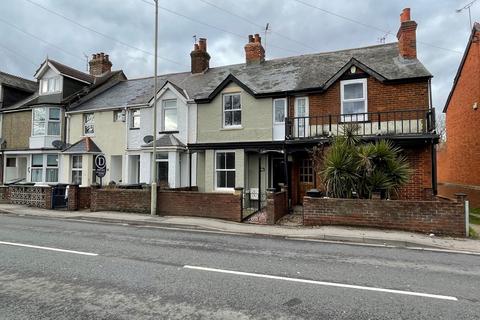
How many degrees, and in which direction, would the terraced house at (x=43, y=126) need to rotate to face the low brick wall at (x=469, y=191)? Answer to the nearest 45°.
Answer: approximately 90° to its left

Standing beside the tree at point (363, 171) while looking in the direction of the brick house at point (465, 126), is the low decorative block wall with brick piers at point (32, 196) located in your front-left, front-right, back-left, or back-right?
back-left

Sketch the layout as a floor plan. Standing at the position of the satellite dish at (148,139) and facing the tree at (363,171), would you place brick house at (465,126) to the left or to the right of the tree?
left

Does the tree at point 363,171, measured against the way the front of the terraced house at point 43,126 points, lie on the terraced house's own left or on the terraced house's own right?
on the terraced house's own left

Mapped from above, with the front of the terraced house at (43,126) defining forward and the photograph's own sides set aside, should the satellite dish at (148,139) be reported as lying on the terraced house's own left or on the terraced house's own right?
on the terraced house's own left

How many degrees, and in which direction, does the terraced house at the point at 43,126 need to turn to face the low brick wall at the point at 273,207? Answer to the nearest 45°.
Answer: approximately 90° to its left

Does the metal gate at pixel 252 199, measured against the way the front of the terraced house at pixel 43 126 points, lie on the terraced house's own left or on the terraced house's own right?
on the terraced house's own left

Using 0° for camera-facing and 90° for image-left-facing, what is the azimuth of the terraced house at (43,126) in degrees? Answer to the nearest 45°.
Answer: approximately 45°

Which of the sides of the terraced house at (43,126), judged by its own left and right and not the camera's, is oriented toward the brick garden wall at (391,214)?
left

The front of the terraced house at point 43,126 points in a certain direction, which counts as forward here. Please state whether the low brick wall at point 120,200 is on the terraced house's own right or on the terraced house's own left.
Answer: on the terraced house's own left
